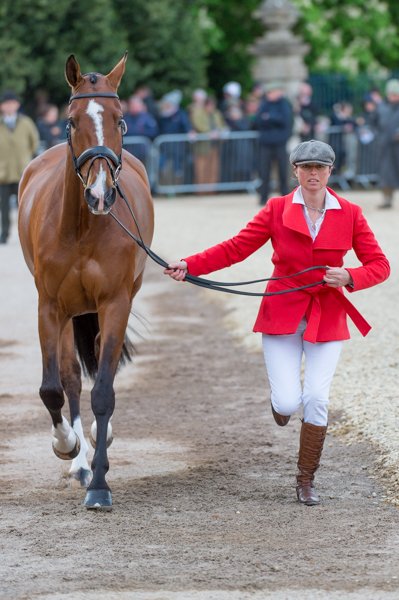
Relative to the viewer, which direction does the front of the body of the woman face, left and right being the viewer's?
facing the viewer

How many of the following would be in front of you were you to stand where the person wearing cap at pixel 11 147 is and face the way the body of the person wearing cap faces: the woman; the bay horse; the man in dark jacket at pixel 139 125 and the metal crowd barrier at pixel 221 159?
2

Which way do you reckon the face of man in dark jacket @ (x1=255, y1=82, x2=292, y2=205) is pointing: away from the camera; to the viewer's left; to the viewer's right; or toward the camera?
toward the camera

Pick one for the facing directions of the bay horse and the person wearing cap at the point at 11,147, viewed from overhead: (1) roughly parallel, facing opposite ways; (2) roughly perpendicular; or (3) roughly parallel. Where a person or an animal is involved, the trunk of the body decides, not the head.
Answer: roughly parallel

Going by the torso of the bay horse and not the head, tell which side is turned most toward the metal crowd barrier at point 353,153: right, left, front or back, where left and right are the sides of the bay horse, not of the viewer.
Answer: back

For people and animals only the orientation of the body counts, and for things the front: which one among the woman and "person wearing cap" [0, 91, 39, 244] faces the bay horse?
the person wearing cap

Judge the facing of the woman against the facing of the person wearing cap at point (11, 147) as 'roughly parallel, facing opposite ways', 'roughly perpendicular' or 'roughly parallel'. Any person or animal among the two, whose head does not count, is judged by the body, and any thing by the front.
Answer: roughly parallel

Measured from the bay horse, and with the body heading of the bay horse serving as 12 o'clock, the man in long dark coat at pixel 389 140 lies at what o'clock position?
The man in long dark coat is roughly at 7 o'clock from the bay horse.

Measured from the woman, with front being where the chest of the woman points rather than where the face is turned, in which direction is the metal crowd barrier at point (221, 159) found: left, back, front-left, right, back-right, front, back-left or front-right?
back

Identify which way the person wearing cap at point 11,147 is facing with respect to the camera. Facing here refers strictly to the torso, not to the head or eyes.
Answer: toward the camera

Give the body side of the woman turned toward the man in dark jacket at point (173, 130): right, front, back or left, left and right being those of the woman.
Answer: back

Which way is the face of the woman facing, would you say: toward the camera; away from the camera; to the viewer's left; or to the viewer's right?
toward the camera

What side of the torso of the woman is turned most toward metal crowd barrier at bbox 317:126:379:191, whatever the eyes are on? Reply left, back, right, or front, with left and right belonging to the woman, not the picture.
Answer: back
